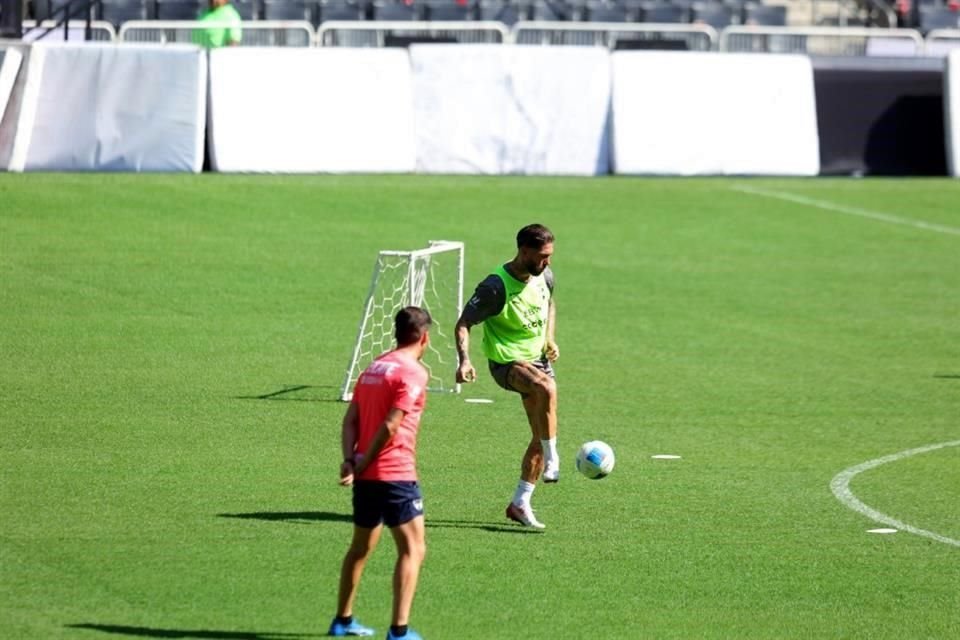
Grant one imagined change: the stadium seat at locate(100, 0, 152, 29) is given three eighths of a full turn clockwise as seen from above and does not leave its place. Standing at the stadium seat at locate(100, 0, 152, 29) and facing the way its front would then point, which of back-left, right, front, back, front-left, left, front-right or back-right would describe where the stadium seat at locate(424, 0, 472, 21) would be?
back-right

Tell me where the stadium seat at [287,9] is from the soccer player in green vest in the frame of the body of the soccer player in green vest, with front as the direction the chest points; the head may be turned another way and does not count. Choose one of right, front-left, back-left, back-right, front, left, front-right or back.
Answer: back-left

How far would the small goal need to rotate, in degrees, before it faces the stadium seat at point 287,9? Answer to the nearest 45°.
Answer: approximately 135° to its left

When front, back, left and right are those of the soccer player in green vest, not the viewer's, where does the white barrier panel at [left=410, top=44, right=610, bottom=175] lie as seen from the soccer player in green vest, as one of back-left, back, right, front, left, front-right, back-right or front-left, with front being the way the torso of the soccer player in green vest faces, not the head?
back-left

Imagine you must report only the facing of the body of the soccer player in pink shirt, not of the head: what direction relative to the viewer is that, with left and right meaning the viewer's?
facing away from the viewer and to the right of the viewer

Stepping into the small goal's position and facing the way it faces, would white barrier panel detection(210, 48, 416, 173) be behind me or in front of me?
behind

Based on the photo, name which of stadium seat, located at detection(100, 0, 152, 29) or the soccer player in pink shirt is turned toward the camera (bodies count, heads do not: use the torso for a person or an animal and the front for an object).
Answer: the stadium seat

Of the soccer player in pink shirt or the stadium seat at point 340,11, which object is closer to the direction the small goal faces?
the soccer player in pink shirt

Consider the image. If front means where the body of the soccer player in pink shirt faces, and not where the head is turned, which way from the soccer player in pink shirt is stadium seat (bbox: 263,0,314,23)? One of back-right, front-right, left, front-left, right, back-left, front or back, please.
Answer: front-left

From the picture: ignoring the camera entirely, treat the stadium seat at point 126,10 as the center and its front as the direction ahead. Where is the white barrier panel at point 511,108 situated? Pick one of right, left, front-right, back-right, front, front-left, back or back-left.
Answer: front-left

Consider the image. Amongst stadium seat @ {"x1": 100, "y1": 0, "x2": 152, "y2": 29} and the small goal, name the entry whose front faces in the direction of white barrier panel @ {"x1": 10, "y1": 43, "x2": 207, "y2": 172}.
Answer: the stadium seat

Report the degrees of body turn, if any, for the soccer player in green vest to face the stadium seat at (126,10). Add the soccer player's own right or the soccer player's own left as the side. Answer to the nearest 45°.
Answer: approximately 135° to the soccer player's own left

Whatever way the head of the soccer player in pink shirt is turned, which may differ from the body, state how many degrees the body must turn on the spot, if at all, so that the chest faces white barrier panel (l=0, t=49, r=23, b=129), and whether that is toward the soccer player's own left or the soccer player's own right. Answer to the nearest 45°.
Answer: approximately 45° to the soccer player's own left

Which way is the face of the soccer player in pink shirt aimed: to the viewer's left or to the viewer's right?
to the viewer's right

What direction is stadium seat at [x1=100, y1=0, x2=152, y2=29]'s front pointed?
toward the camera

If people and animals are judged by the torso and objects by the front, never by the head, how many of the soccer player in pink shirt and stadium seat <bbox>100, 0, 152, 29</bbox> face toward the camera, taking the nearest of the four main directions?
1

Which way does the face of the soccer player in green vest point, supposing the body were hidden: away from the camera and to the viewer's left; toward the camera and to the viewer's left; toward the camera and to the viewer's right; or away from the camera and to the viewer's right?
toward the camera and to the viewer's right

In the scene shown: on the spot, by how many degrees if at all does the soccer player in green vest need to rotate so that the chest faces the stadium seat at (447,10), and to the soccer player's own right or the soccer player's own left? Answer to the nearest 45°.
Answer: approximately 135° to the soccer player's own left

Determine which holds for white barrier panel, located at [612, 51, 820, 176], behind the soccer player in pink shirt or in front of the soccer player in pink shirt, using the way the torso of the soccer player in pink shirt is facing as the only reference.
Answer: in front

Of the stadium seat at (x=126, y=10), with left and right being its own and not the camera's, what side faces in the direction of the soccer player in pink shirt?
front

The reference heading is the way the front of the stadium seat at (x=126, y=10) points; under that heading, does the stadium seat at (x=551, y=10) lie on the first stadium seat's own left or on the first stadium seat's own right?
on the first stadium seat's own left

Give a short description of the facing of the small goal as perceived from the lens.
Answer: facing the viewer and to the right of the viewer
